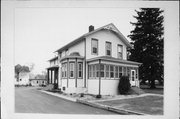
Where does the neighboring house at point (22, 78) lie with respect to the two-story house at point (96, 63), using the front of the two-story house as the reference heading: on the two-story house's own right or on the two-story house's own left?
on the two-story house's own right
